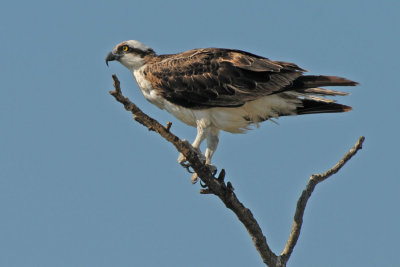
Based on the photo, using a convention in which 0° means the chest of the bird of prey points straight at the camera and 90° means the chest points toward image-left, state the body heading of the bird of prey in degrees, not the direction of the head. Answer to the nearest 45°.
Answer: approximately 90°
